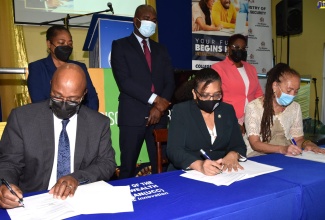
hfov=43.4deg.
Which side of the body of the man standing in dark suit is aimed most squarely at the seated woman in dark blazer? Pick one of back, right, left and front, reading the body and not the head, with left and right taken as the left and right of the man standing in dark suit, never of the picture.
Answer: front

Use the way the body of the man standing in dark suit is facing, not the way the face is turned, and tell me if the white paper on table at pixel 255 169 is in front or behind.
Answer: in front

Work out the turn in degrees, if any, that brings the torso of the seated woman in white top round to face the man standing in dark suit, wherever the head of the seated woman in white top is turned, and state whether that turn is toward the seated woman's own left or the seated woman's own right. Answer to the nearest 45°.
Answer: approximately 135° to the seated woman's own right

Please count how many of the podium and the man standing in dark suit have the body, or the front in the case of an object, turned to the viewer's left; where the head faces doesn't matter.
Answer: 0

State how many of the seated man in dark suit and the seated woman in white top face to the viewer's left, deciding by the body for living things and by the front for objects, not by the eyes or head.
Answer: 0

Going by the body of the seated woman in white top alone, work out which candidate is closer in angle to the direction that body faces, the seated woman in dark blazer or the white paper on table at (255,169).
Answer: the white paper on table
